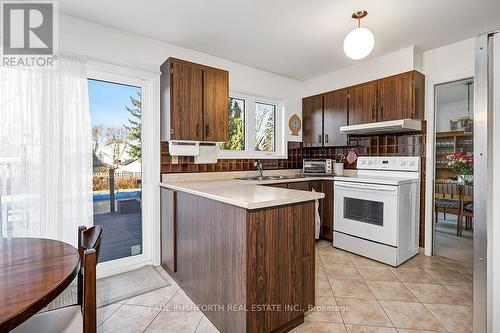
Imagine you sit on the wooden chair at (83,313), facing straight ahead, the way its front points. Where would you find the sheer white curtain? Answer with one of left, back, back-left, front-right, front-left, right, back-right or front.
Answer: right

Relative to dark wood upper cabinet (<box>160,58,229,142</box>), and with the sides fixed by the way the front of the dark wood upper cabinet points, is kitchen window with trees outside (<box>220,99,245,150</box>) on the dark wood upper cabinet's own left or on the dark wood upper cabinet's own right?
on the dark wood upper cabinet's own left

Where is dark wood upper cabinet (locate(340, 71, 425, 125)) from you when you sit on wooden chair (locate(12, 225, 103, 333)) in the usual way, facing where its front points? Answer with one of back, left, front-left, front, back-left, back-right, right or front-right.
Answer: back

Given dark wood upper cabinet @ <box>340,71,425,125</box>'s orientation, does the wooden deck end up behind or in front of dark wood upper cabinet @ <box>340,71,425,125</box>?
in front

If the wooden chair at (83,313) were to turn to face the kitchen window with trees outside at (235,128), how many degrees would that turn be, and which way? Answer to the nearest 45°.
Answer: approximately 135° to its right

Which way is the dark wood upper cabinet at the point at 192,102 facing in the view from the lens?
facing the viewer and to the right of the viewer

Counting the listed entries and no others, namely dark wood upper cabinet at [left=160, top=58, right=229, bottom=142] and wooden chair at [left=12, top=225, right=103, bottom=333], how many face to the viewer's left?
1

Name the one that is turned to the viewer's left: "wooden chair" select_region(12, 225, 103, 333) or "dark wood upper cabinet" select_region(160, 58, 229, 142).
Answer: the wooden chair

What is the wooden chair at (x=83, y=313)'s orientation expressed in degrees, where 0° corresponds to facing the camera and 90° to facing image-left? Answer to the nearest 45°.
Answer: approximately 90°

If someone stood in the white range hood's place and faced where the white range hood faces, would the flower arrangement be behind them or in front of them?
behind

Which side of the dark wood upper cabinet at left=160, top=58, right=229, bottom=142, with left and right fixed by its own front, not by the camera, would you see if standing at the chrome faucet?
left

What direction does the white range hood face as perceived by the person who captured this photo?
facing the viewer and to the left of the viewer

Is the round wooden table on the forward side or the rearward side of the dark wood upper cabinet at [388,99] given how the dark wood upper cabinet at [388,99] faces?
on the forward side
